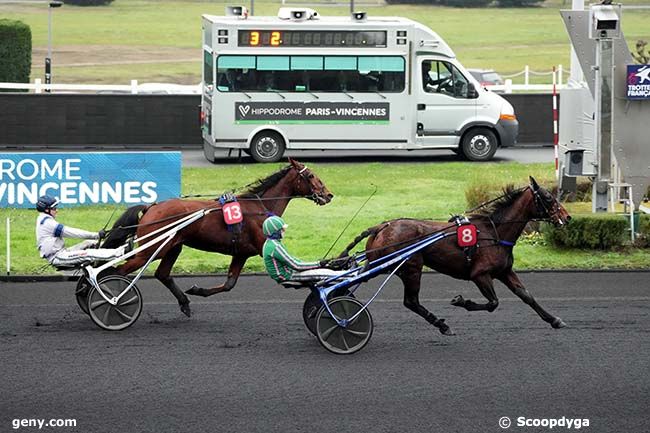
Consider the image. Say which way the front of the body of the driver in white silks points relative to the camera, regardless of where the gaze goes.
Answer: to the viewer's right

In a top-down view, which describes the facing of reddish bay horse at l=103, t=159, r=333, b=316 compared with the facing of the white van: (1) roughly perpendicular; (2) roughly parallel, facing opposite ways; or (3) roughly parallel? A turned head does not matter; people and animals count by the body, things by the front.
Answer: roughly parallel

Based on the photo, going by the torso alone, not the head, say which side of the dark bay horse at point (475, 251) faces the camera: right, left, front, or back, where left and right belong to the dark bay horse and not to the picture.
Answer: right

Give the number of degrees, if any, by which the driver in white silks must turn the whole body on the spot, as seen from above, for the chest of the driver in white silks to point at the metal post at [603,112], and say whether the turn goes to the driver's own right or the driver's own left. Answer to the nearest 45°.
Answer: approximately 45° to the driver's own left

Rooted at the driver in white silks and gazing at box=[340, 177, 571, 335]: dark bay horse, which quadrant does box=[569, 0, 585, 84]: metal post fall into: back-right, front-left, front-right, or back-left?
front-left

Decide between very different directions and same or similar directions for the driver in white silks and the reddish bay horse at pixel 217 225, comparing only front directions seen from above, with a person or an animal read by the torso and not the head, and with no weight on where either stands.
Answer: same or similar directions

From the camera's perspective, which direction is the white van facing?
to the viewer's right

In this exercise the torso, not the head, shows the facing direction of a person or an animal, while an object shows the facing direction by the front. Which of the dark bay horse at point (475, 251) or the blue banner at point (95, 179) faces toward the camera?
the blue banner

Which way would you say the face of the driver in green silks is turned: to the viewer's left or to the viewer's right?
to the viewer's right

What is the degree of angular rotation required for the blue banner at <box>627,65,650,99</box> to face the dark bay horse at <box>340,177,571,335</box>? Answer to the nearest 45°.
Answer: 0° — it already faces it

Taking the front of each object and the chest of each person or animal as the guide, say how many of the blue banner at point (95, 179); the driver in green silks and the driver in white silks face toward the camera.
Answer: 1

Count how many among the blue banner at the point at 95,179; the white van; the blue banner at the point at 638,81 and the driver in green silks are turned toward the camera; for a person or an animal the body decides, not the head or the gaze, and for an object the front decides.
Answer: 2

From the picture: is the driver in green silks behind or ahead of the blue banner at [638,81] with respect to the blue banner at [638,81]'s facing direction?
ahead

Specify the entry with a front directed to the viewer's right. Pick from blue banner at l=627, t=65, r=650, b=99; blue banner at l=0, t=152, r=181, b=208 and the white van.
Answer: the white van

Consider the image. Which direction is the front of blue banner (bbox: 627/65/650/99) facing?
toward the camera

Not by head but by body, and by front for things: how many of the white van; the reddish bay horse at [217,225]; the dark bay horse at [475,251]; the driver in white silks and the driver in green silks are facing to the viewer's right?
5

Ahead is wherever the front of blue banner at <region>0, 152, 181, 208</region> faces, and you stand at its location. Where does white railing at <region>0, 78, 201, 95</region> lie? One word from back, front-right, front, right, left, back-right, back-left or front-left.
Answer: back

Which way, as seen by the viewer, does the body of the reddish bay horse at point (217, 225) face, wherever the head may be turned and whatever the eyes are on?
to the viewer's right

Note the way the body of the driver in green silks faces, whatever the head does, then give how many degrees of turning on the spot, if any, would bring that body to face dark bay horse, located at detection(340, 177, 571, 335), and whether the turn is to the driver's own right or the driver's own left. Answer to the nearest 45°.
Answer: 0° — they already face it

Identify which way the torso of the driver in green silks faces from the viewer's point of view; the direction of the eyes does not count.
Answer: to the viewer's right
